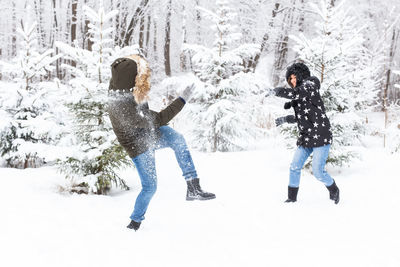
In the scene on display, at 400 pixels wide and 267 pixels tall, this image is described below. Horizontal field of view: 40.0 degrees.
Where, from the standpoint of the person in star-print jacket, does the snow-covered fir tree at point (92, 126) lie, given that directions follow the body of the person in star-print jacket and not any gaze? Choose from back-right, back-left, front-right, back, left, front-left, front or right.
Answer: front

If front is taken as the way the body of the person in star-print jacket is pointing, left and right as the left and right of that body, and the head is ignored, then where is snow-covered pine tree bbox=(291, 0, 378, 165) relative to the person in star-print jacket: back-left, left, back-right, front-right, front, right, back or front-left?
right

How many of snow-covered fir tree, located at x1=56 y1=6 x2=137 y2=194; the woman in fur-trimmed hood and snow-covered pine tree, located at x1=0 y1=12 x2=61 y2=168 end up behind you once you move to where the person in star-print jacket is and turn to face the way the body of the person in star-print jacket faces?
0

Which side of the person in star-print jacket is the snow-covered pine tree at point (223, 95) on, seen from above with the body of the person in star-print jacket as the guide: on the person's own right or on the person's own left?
on the person's own right

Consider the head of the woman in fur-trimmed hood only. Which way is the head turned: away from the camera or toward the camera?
away from the camera

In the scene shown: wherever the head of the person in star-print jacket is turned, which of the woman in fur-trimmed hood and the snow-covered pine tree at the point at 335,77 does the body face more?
the woman in fur-trimmed hood

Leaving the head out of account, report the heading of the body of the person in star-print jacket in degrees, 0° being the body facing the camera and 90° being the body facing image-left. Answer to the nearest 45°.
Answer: approximately 90°

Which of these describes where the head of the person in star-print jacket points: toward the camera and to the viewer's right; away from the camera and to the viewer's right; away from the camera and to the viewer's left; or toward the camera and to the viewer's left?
toward the camera and to the viewer's left

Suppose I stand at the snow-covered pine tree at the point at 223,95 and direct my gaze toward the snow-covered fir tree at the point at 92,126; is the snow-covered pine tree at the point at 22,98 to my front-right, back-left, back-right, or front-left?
front-right
